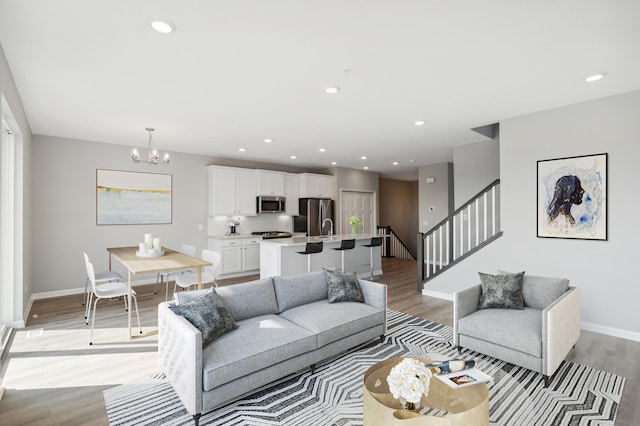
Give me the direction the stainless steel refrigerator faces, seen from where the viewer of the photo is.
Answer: facing the viewer and to the right of the viewer

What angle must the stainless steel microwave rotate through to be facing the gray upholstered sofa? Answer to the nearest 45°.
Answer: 0° — it already faces it

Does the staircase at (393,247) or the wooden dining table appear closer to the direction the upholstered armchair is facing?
the wooden dining table

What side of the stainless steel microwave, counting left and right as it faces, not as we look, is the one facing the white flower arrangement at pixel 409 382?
front

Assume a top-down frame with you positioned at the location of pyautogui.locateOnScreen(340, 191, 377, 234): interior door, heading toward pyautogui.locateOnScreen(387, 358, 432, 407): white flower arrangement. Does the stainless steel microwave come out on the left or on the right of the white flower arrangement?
right

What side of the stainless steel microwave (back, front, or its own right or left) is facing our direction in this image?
front

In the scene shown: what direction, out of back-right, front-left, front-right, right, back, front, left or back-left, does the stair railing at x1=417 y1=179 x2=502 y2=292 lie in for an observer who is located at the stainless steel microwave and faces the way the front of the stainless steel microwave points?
front-left

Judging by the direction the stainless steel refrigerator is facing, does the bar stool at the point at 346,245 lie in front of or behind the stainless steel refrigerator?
in front

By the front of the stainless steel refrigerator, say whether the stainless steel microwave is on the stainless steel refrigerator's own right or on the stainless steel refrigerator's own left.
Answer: on the stainless steel refrigerator's own right

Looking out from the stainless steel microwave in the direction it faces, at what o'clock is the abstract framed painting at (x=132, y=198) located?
The abstract framed painting is roughly at 2 o'clock from the stainless steel microwave.

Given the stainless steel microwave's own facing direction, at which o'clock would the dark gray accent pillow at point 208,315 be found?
The dark gray accent pillow is roughly at 12 o'clock from the stainless steel microwave.

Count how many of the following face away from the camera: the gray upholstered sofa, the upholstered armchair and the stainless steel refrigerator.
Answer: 0

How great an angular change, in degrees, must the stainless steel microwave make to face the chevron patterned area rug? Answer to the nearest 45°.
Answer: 0° — it already faces it

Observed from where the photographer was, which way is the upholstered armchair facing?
facing the viewer and to the left of the viewer
